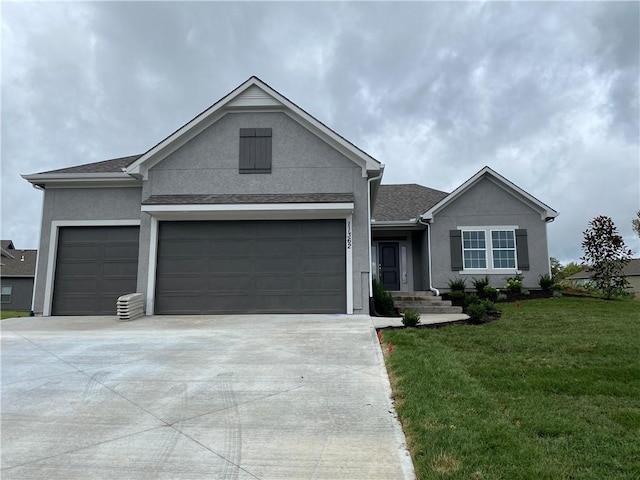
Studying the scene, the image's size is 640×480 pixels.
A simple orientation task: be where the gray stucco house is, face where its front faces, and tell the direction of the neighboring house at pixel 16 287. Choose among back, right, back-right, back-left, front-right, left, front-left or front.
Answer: back-right

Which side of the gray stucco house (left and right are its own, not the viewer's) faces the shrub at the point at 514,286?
left

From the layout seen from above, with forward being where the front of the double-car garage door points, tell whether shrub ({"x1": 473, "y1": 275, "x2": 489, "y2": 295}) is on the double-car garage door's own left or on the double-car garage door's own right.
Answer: on the double-car garage door's own left

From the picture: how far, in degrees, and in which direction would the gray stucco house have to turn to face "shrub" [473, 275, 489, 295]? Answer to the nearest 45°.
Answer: approximately 90° to its left

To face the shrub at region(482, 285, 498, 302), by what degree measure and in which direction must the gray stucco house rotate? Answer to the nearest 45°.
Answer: approximately 90° to its left

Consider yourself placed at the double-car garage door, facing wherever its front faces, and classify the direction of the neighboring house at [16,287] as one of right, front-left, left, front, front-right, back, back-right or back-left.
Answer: back-right

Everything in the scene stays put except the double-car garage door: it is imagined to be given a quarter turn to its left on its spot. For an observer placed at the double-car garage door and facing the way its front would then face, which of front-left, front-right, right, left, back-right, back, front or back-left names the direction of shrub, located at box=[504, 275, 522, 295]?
front

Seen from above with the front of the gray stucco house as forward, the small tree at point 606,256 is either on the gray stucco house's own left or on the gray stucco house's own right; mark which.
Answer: on the gray stucco house's own left

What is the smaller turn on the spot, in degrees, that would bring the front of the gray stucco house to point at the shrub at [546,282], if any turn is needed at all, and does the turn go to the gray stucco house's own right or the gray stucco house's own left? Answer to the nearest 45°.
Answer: approximately 90° to the gray stucco house's own left

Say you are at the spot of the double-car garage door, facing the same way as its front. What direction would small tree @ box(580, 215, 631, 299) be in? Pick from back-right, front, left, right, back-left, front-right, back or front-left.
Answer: left

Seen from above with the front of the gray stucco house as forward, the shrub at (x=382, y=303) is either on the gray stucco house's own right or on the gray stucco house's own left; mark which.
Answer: on the gray stucco house's own left

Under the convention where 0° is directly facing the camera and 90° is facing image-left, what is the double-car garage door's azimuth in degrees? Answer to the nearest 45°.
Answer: approximately 0°

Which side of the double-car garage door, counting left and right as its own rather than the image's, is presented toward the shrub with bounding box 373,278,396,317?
left
